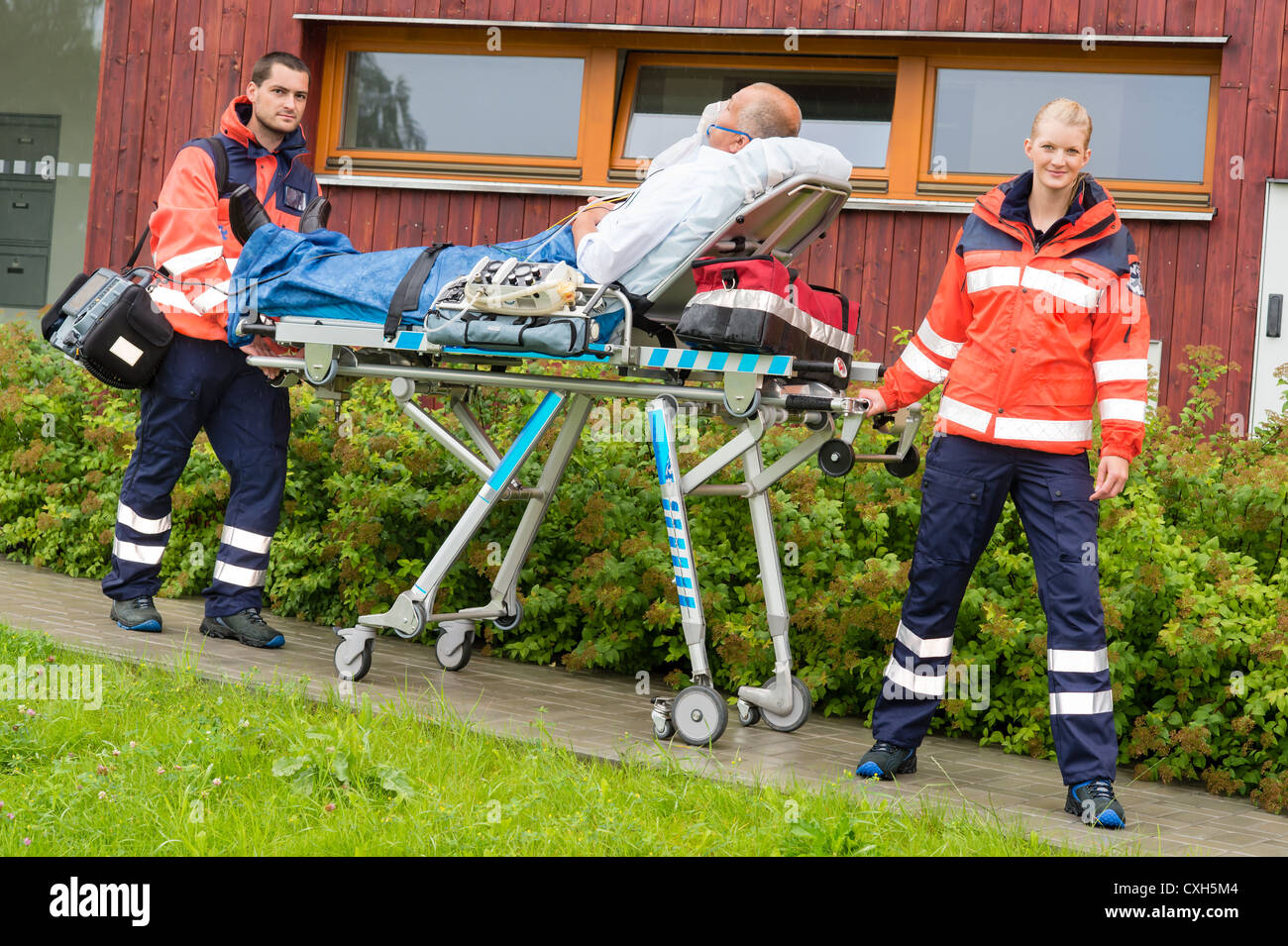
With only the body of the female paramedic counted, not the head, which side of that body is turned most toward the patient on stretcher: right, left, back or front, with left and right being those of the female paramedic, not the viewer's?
right

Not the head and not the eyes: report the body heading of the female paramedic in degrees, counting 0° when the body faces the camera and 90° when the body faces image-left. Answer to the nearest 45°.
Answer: approximately 0°

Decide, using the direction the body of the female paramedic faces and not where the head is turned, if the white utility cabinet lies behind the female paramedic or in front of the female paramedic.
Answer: behind

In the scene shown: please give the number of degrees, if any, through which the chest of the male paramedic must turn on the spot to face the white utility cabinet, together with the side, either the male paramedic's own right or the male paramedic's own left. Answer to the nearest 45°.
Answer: approximately 45° to the male paramedic's own left

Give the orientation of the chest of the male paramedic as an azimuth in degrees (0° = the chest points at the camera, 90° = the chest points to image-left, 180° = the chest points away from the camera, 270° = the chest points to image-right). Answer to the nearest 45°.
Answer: approximately 315°
